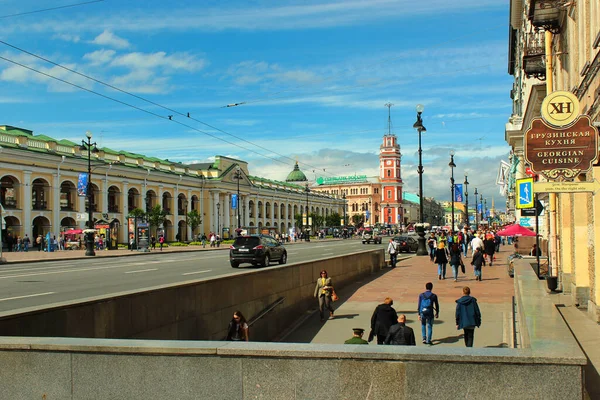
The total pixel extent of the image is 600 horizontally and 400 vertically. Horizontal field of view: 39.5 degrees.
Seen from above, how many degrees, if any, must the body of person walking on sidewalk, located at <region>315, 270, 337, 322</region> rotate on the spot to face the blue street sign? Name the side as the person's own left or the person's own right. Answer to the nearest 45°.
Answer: approximately 135° to the person's own left

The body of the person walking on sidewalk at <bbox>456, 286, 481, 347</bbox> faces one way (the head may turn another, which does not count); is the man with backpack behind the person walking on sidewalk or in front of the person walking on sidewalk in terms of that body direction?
in front

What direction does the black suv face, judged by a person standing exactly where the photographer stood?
facing away from the viewer and to the right of the viewer

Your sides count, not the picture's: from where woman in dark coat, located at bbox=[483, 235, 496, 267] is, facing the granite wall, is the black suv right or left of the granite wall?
right

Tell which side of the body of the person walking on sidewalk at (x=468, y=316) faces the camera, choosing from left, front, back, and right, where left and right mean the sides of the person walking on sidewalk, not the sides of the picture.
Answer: back

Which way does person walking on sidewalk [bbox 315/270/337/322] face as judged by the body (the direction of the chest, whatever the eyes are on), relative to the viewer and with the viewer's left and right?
facing the viewer

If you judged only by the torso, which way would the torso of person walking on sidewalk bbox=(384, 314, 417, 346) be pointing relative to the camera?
away from the camera

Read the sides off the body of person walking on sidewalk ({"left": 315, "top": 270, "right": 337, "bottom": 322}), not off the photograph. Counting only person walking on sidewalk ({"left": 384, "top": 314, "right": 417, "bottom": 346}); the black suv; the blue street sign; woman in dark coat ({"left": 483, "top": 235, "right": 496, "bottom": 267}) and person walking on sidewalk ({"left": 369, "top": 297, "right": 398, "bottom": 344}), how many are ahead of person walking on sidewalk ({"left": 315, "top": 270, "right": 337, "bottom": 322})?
2

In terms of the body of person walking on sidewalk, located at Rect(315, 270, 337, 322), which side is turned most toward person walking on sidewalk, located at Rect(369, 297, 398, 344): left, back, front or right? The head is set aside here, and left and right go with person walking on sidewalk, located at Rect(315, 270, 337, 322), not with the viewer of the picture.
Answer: front

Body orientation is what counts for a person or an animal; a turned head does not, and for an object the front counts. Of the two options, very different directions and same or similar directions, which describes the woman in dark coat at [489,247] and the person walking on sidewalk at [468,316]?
same or similar directions

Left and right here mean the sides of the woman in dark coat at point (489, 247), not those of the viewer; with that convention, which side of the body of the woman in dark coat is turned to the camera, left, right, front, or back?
back
